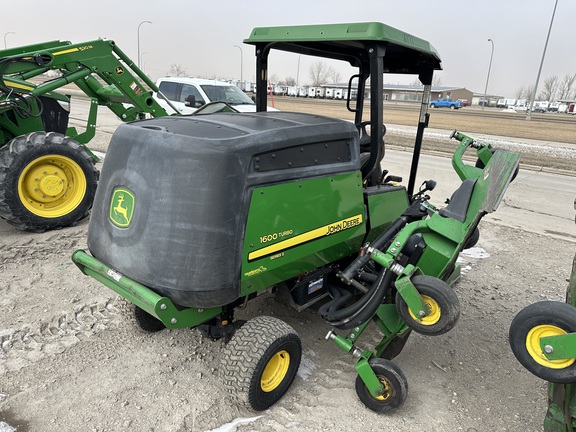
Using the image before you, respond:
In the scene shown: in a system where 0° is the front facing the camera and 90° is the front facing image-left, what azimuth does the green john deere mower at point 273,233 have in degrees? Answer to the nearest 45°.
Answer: approximately 225°

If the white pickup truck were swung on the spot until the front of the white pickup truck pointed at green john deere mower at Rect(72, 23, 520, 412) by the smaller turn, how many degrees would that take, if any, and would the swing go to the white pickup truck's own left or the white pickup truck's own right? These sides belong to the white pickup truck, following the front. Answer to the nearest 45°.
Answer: approximately 45° to the white pickup truck's own right

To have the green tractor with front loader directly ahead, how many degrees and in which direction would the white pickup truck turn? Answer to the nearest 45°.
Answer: approximately 45° to its right

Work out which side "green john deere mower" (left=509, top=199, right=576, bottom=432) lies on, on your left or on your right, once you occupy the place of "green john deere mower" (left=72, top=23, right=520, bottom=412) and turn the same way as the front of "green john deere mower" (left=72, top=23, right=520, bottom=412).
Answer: on your right

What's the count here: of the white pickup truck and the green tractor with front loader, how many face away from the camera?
0

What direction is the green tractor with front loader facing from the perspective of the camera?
to the viewer's right

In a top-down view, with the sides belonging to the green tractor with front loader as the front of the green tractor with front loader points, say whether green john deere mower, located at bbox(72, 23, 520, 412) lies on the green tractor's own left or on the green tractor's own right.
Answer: on the green tractor's own right

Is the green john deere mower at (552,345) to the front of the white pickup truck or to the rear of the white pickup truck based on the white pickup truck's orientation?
to the front
